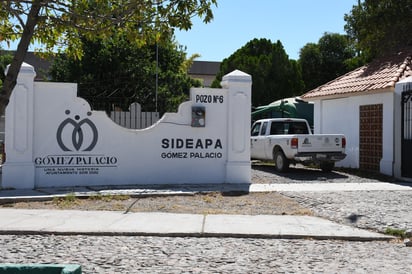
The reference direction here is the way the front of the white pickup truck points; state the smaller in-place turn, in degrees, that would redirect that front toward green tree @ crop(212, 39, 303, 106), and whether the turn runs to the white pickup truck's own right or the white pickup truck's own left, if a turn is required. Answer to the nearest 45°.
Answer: approximately 45° to the white pickup truck's own right

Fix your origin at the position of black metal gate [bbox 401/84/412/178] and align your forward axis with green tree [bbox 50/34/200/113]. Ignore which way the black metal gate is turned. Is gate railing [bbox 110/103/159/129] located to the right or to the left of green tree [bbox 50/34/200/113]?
left

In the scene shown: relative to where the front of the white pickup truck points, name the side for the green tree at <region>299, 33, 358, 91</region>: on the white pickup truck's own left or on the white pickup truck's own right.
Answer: on the white pickup truck's own right

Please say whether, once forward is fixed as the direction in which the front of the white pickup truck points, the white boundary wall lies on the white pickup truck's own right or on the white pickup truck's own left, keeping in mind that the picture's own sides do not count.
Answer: on the white pickup truck's own left

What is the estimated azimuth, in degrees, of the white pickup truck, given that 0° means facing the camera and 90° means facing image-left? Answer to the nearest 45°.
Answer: approximately 135°

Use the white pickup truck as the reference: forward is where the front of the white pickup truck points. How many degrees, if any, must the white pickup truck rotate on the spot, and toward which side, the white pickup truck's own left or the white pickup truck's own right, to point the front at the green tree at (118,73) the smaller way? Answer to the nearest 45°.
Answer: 0° — it already faces it
